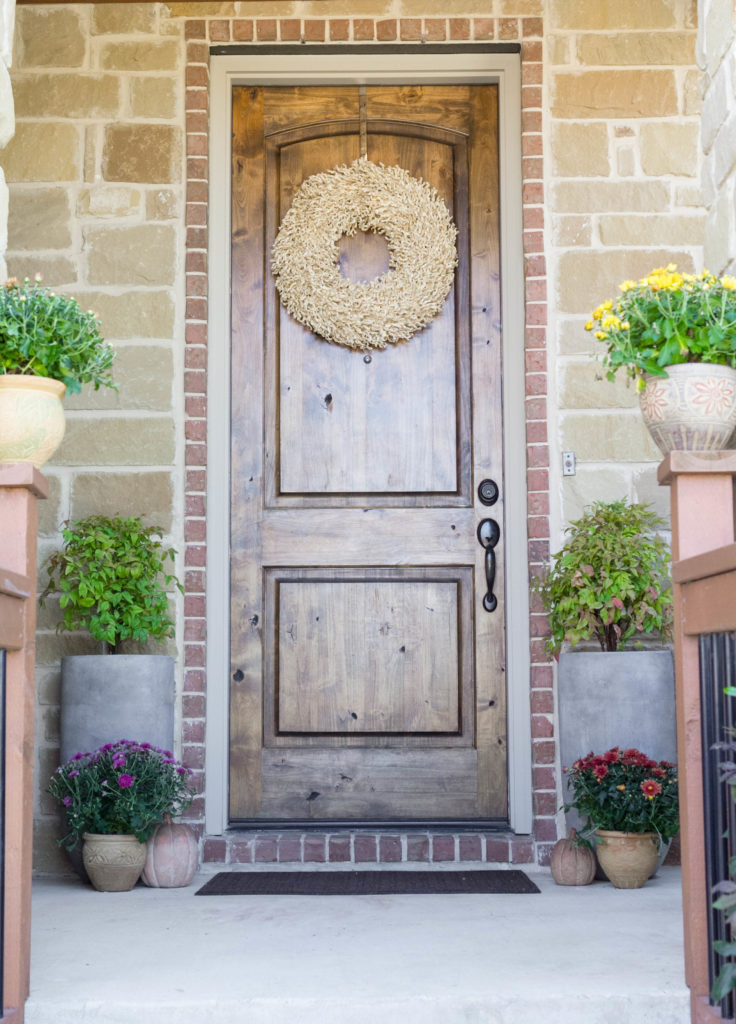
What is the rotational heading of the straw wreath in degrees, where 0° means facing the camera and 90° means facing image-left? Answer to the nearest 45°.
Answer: approximately 0°

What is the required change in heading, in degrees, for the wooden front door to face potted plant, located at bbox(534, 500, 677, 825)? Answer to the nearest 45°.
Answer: approximately 45° to its left

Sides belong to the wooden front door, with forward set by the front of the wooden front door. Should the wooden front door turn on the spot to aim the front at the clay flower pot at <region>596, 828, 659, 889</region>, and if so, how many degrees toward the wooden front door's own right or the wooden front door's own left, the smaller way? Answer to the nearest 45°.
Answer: approximately 45° to the wooden front door's own left

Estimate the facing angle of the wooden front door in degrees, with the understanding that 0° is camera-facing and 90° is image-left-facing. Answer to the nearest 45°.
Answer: approximately 0°
